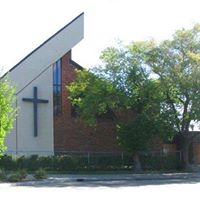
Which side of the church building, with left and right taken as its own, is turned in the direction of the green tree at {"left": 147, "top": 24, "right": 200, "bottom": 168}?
left

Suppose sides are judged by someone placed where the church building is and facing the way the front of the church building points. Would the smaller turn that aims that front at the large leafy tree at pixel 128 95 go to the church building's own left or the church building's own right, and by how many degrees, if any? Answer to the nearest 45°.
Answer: approximately 45° to the church building's own left

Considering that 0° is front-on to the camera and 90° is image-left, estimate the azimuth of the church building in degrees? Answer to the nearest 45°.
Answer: approximately 0°

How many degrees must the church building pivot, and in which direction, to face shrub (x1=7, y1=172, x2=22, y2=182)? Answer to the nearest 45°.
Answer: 0° — it already faces it
